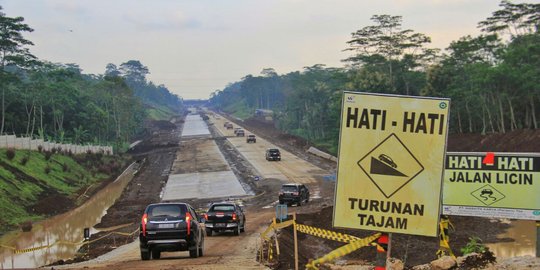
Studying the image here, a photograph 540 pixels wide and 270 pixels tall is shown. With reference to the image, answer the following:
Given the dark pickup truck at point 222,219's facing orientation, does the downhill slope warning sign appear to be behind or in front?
behind

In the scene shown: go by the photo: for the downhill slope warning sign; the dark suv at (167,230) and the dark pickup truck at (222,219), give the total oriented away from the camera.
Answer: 2

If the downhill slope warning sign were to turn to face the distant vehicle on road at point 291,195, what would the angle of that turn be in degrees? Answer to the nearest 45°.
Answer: approximately 180°

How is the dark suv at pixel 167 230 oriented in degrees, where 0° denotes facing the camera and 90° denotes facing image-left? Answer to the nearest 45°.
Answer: approximately 180°

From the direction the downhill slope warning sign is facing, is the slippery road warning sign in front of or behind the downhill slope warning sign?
behind

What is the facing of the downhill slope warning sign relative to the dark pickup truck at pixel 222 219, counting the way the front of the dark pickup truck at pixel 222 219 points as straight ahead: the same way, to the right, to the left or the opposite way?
the opposite way

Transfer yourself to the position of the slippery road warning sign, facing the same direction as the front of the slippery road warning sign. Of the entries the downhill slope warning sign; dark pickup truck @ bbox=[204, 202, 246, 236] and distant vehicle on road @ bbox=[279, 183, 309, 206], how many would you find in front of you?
1

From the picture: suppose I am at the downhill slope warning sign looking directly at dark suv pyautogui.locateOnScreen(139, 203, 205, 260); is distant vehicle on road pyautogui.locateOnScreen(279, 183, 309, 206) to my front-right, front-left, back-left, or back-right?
front-right

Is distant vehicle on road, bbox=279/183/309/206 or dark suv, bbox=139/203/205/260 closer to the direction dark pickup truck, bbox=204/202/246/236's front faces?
the distant vehicle on road

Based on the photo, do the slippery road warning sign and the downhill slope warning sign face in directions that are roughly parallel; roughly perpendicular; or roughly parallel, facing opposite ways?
roughly parallel

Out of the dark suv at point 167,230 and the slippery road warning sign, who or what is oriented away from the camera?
the dark suv

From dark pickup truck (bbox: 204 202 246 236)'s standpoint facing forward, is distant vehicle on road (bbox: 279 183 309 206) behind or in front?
in front

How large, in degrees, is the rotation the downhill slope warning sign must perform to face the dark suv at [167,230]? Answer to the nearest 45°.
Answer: approximately 135° to its right

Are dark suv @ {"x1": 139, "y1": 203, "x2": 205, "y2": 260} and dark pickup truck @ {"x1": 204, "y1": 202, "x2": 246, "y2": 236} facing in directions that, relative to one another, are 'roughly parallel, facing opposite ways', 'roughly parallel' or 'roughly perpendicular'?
roughly parallel

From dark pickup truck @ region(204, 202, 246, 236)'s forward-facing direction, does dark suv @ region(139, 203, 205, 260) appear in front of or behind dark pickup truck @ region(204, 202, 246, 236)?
behind
